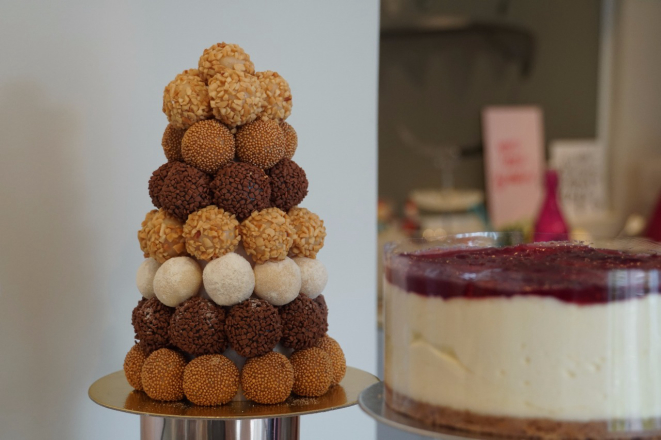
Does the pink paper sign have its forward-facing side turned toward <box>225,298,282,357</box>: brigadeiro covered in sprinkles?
yes

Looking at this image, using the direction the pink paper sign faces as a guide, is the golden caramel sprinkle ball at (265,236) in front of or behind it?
in front

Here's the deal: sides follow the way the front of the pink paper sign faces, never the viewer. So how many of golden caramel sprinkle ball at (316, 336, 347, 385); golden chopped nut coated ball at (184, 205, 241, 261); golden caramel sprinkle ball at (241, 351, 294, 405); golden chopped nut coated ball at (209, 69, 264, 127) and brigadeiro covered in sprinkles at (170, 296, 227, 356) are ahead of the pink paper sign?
5

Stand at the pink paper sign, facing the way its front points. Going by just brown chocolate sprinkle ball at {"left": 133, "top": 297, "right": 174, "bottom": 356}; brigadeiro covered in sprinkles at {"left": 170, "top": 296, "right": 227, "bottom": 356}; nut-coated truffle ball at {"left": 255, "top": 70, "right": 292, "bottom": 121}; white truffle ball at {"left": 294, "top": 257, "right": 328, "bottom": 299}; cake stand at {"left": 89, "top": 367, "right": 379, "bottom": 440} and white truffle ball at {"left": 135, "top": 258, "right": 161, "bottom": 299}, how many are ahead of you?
6

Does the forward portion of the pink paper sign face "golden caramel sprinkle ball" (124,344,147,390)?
yes

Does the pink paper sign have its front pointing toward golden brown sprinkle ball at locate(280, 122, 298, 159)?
yes

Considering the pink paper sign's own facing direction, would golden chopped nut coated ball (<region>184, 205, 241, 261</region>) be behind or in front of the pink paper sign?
in front

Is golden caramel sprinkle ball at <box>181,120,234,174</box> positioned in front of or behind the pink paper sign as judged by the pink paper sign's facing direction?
in front

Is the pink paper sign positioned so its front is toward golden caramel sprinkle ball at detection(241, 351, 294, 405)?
yes

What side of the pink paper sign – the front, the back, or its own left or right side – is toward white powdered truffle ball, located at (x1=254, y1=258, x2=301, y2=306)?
front

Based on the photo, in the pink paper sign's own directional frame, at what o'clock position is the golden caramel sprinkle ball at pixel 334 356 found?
The golden caramel sprinkle ball is roughly at 12 o'clock from the pink paper sign.

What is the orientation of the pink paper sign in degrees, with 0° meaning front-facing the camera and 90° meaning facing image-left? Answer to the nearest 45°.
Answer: approximately 0°

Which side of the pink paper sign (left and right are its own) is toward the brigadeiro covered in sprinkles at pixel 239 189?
front

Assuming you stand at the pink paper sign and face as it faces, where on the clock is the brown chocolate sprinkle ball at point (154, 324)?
The brown chocolate sprinkle ball is roughly at 12 o'clock from the pink paper sign.
